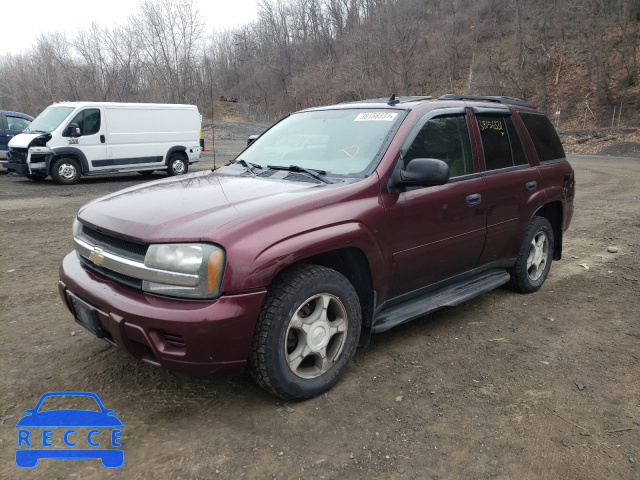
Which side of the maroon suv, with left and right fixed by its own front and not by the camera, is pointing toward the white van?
right

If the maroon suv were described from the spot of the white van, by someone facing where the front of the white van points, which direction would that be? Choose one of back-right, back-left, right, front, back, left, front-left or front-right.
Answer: front-left

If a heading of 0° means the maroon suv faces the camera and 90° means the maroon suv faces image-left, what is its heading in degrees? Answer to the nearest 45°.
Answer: approximately 45°

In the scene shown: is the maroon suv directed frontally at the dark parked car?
no

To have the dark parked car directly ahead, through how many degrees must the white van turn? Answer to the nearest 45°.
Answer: approximately 90° to its right

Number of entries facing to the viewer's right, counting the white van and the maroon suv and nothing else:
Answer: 0

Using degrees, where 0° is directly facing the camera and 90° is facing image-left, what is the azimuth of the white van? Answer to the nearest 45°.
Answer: approximately 45°

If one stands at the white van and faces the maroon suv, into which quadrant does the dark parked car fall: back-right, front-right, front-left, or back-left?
back-right

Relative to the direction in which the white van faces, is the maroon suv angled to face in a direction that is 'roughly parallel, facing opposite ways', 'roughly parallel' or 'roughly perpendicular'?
roughly parallel
